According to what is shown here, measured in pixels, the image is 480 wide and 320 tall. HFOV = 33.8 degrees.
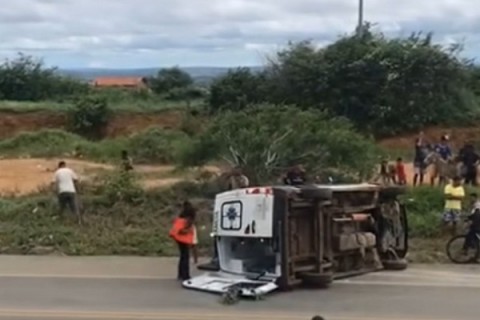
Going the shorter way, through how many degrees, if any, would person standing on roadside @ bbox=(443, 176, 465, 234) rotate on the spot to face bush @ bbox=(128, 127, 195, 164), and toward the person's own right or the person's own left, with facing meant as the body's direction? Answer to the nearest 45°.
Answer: approximately 90° to the person's own right

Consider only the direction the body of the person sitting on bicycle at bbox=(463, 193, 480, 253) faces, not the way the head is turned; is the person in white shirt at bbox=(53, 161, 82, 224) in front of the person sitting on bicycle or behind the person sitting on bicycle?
in front

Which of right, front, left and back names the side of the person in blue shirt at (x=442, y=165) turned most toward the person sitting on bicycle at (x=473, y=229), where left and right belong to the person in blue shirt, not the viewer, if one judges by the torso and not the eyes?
front

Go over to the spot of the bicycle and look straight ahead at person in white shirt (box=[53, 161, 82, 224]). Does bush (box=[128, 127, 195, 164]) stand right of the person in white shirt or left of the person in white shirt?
right

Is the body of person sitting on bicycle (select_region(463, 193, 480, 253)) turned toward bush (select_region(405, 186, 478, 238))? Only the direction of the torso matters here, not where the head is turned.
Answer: no

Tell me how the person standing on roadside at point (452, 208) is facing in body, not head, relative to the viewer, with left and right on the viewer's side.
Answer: facing the viewer and to the left of the viewer

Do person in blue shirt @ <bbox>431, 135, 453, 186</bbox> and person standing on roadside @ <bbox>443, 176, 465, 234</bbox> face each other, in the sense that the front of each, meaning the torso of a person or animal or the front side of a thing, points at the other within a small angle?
no

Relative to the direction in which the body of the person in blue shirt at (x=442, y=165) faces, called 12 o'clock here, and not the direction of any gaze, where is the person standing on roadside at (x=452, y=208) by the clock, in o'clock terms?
The person standing on roadside is roughly at 12 o'clock from the person in blue shirt.

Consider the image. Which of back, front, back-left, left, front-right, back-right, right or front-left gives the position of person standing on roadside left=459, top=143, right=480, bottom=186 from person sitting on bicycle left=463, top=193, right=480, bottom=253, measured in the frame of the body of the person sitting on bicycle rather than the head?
right

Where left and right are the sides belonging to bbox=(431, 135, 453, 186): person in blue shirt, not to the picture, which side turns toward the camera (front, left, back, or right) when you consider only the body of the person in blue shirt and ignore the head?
front

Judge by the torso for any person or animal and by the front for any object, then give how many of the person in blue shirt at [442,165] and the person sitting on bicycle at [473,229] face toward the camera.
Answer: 1

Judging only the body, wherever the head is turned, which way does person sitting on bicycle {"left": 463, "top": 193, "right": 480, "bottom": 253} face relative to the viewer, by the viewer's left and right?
facing to the left of the viewer

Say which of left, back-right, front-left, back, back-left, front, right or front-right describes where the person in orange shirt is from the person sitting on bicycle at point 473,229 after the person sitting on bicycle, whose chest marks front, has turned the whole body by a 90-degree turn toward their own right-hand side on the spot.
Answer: back-left

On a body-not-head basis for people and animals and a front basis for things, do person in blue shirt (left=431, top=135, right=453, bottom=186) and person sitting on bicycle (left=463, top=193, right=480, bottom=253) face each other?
no
